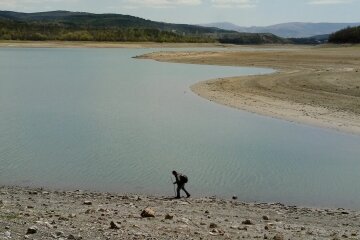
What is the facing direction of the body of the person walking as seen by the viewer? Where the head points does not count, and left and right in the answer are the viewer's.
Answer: facing to the left of the viewer

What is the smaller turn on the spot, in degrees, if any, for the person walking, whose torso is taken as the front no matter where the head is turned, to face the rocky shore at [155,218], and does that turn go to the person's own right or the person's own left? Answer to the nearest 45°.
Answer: approximately 90° to the person's own left
